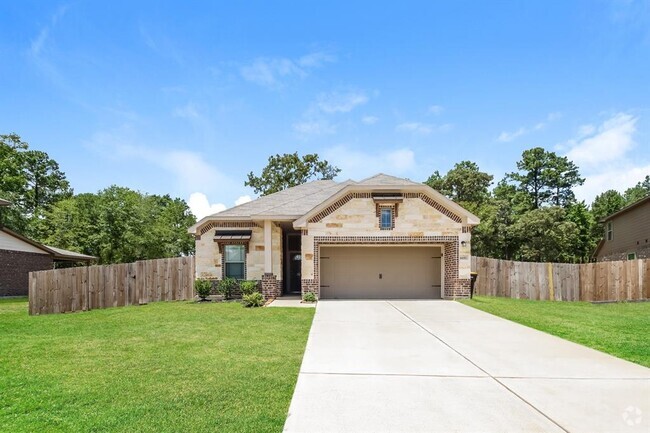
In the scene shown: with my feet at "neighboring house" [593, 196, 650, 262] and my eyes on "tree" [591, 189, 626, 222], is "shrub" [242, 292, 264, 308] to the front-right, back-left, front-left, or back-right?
back-left

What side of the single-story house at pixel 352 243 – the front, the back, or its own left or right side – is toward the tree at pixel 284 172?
back

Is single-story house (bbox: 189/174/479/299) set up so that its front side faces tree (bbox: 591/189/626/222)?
no

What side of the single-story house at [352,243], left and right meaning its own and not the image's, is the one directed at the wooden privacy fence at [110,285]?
right

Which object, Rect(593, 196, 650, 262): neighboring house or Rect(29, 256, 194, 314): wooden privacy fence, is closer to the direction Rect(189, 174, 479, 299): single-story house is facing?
the wooden privacy fence

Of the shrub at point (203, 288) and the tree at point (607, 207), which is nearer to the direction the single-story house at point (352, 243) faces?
the shrub

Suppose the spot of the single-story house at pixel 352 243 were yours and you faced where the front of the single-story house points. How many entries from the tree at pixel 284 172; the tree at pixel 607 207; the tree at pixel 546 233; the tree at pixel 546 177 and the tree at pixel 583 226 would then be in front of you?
0

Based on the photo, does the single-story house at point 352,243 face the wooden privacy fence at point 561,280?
no

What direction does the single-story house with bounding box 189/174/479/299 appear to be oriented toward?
toward the camera

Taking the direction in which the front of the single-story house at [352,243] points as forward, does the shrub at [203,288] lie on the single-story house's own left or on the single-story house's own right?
on the single-story house's own right

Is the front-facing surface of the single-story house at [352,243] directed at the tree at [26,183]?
no

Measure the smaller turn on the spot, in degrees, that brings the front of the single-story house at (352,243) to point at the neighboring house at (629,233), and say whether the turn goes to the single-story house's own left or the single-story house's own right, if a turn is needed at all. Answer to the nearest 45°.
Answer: approximately 135° to the single-story house's own left

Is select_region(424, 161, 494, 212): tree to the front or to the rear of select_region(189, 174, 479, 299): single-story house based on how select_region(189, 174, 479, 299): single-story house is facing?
to the rear
